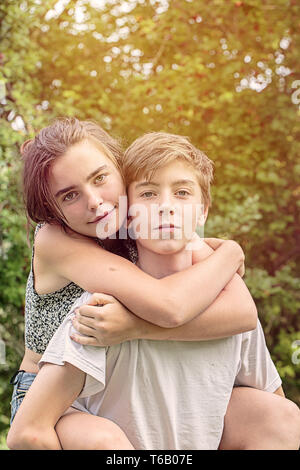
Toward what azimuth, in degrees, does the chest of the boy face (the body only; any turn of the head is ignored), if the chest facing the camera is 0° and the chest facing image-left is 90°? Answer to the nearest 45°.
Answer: approximately 0°
